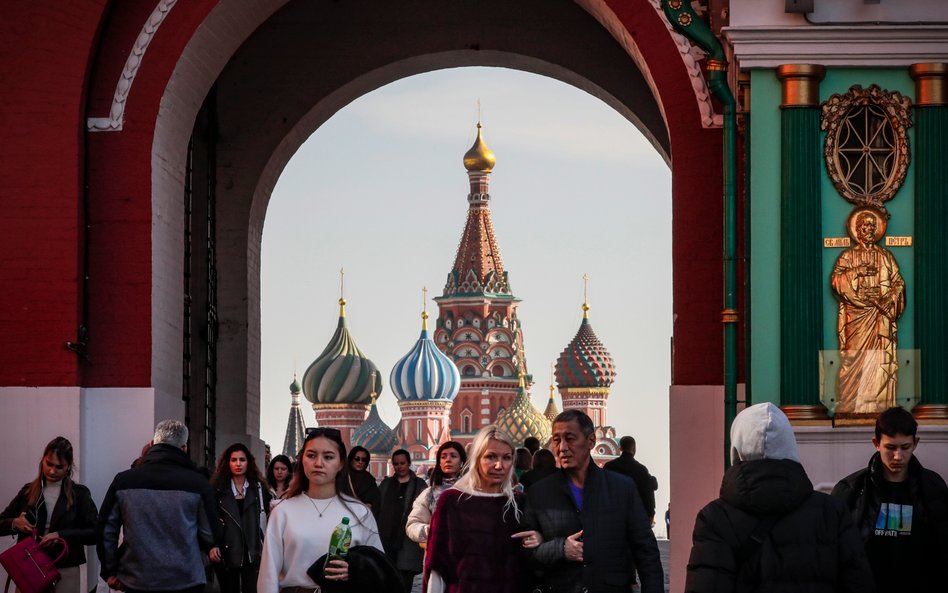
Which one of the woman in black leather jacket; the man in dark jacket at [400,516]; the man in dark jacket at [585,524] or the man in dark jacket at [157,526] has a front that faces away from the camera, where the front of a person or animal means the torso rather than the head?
the man in dark jacket at [157,526]

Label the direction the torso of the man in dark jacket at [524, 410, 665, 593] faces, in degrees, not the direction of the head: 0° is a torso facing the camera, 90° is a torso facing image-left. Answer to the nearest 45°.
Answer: approximately 45°

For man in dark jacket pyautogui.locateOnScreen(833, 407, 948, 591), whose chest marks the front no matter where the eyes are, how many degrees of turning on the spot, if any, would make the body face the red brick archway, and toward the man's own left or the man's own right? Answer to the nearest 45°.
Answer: approximately 135° to the man's own right

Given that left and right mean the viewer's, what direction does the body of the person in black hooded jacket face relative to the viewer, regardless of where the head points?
facing away from the viewer

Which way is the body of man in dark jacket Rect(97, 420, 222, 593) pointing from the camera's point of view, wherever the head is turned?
away from the camera

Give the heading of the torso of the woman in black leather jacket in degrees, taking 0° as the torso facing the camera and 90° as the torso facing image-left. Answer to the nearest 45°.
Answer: approximately 0°

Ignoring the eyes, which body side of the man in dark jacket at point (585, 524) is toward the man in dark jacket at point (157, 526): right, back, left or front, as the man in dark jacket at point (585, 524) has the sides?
right

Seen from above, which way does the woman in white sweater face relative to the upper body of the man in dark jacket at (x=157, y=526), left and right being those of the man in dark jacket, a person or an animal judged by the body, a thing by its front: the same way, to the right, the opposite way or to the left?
the opposite way
